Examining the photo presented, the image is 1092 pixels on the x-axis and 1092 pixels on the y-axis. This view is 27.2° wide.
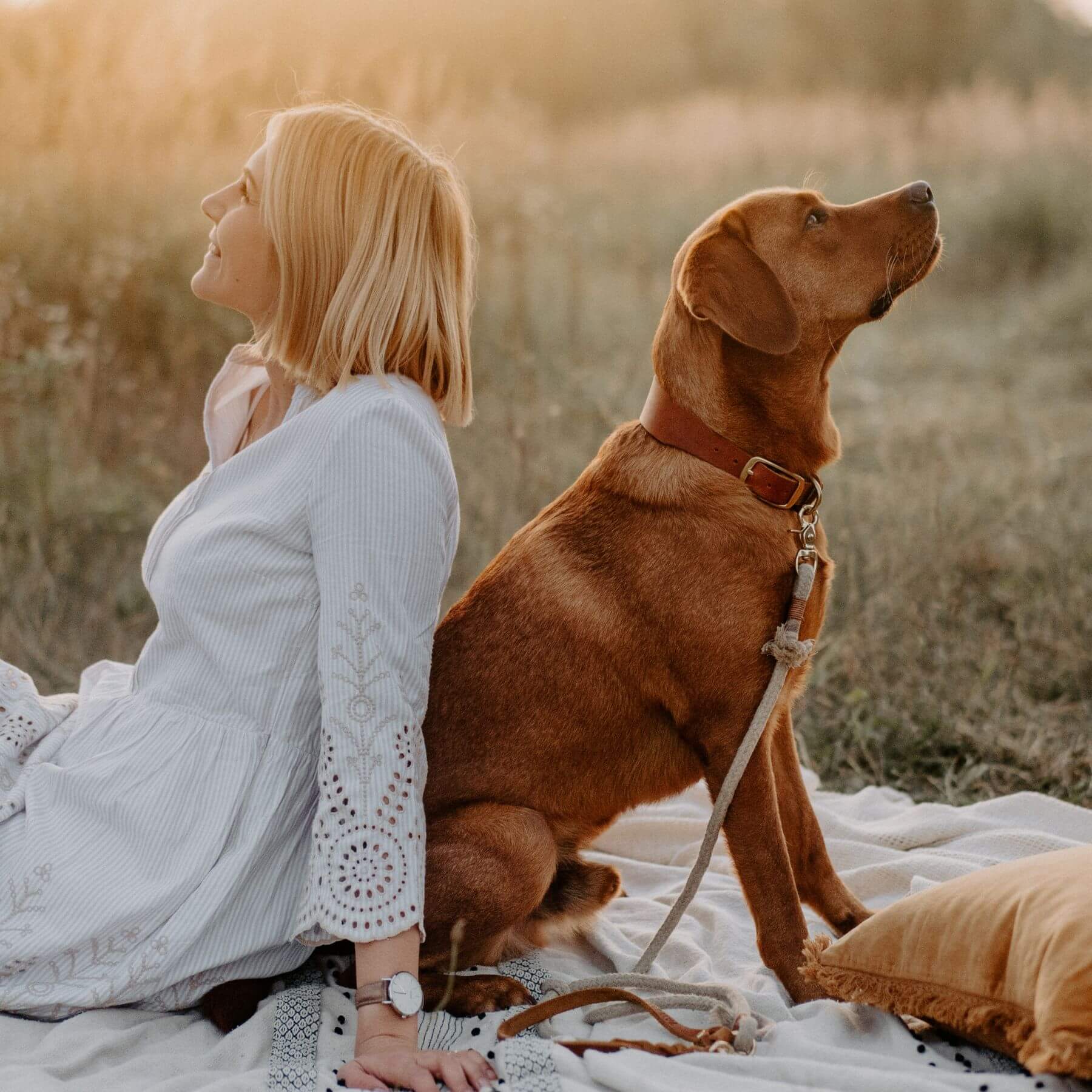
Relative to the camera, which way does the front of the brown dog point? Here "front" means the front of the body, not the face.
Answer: to the viewer's right

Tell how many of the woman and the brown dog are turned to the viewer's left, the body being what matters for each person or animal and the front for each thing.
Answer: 1

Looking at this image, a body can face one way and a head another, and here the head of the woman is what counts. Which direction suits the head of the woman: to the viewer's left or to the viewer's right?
to the viewer's left

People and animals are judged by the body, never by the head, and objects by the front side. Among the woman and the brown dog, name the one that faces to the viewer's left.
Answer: the woman

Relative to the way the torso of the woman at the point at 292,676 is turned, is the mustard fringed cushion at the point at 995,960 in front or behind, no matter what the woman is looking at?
behind

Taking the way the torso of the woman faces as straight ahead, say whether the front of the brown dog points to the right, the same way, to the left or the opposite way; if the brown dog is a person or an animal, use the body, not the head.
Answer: the opposite way

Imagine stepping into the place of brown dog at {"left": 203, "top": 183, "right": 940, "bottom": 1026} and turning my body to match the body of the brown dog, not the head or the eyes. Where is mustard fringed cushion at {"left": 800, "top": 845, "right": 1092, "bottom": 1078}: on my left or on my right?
on my right

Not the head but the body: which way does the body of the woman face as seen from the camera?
to the viewer's left
